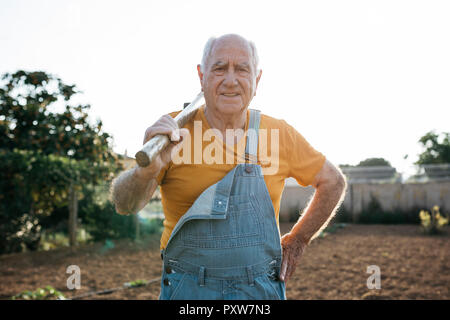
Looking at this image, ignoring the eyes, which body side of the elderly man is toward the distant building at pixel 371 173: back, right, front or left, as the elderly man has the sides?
back

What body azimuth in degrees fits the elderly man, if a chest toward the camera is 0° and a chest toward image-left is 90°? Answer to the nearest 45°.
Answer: approximately 0°

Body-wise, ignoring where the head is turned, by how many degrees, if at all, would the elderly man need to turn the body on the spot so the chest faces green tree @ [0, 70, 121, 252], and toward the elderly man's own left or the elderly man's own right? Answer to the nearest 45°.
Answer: approximately 135° to the elderly man's own right

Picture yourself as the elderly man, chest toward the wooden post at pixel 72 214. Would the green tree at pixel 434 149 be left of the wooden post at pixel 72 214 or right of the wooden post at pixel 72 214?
right

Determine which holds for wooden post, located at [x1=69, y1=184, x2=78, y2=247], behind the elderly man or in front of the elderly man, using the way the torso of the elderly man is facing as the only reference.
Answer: behind
